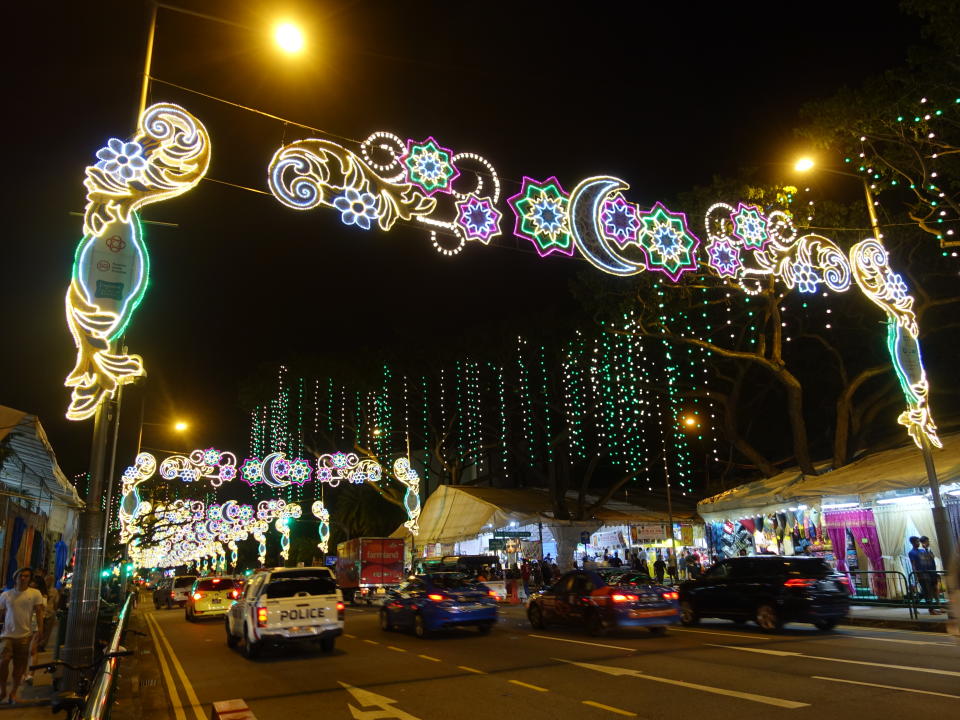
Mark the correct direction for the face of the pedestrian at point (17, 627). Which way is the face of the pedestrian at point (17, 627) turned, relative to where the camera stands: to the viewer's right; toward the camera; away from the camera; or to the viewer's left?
toward the camera

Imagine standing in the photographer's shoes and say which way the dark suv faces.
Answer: facing away from the viewer and to the left of the viewer

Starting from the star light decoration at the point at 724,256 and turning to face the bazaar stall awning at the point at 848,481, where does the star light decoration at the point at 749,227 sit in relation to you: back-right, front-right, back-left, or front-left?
front-right

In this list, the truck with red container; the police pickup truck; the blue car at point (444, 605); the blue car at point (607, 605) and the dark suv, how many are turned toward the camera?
0

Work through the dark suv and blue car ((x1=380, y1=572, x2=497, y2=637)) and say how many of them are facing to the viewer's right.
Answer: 0

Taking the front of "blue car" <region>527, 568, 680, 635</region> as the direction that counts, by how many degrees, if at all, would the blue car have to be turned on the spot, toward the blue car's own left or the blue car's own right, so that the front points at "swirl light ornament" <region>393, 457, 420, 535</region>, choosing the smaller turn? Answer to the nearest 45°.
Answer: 0° — it already faces it

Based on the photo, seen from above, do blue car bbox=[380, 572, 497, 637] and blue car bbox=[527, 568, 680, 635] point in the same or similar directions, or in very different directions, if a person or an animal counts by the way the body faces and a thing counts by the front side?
same or similar directions

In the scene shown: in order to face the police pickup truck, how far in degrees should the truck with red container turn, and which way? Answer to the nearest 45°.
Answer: approximately 135° to its left

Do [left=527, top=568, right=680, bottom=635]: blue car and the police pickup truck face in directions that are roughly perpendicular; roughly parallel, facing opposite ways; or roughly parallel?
roughly parallel

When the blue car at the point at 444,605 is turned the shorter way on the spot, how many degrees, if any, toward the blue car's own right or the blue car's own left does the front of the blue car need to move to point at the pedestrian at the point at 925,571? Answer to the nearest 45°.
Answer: approximately 135° to the blue car's own right

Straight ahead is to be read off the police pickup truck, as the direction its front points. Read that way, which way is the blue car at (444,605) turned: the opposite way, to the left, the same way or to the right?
the same way

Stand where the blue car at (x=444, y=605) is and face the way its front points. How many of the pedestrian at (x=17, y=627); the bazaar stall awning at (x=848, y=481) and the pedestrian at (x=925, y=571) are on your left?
1

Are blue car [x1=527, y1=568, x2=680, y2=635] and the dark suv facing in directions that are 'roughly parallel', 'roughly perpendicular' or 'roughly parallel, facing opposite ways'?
roughly parallel

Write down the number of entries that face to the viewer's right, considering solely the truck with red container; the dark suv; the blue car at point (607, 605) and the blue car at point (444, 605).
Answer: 0

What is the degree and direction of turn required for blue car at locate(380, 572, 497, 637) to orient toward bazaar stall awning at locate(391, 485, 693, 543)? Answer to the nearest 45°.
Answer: approximately 45° to its right

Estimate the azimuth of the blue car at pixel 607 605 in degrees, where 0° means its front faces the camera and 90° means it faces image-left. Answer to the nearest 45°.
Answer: approximately 135°

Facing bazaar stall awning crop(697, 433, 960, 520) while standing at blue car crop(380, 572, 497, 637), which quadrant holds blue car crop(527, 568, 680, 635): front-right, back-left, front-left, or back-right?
front-right

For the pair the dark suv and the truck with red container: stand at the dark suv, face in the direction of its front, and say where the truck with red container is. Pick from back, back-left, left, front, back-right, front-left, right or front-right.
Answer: front
